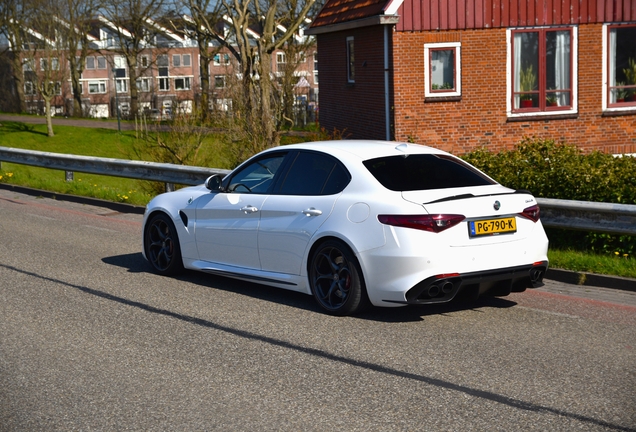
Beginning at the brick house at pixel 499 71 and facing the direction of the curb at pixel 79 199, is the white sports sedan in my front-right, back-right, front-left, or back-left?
front-left

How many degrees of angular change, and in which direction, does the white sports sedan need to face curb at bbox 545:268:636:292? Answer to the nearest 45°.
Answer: approximately 90° to its right

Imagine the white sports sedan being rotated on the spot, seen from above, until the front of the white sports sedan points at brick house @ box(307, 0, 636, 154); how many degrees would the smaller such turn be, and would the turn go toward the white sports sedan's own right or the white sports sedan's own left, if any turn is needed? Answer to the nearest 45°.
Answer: approximately 45° to the white sports sedan's own right

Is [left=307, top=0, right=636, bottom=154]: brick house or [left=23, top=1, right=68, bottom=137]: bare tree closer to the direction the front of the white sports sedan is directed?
the bare tree

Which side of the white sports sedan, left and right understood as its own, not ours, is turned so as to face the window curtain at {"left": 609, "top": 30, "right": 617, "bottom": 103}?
right

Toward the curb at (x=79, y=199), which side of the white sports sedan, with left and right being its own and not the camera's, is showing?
front

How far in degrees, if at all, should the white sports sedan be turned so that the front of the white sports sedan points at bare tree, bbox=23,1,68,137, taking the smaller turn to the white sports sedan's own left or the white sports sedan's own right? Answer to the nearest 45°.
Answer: approximately 45° to the white sports sedan's own right

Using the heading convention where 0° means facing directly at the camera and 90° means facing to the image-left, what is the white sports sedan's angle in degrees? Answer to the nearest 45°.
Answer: approximately 135°

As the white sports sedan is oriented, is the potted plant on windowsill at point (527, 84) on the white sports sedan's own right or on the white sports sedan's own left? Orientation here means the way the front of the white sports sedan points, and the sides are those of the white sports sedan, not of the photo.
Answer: on the white sports sedan's own right

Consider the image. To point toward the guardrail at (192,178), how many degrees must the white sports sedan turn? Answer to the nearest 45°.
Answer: approximately 45° to its right

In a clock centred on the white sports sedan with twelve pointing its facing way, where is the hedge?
The hedge is roughly at 3 o'clock from the white sports sedan.
